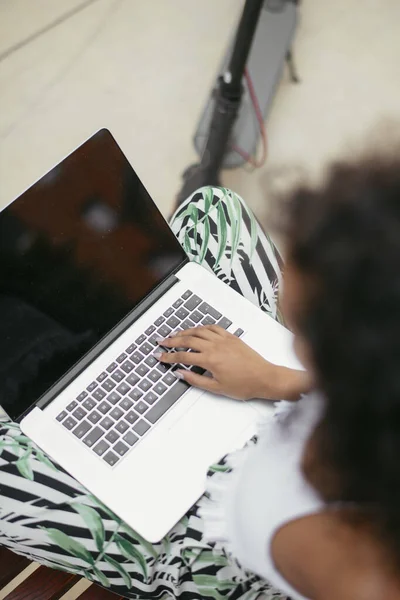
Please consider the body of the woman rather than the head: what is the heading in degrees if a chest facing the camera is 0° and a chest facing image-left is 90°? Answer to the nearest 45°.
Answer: approximately 135°

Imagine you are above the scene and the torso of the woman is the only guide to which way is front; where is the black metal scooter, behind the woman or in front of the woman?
in front

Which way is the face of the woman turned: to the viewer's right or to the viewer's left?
to the viewer's left

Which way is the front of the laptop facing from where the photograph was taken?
facing the viewer and to the right of the viewer
